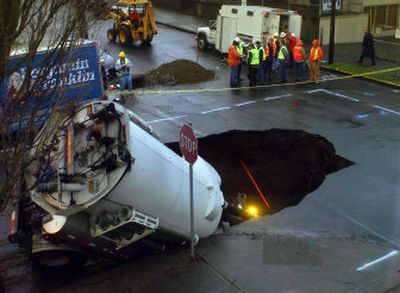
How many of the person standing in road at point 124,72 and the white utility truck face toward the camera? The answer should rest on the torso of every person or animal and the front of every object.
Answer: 1

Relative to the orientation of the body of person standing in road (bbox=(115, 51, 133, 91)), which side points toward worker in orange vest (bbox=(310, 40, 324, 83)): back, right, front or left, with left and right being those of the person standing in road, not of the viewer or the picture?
left

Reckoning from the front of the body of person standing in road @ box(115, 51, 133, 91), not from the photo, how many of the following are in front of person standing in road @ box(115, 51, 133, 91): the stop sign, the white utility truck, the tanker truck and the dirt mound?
2

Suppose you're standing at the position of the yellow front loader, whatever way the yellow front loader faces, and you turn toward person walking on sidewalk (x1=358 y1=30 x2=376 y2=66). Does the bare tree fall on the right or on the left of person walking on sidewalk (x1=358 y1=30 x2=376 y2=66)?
right

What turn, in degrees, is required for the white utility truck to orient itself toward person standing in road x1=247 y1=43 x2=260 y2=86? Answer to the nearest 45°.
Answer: approximately 135° to its left

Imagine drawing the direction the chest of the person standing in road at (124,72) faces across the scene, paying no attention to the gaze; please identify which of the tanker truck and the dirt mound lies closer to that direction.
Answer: the tanker truck

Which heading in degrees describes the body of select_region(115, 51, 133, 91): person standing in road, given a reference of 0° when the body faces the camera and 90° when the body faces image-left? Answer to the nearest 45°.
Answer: approximately 0°

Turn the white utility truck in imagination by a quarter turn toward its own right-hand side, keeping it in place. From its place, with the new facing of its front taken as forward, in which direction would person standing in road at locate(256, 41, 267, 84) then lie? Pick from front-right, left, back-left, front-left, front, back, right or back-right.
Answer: back-right

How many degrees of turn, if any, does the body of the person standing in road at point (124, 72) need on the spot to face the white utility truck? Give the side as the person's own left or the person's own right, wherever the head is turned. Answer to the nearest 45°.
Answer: approximately 135° to the person's own left

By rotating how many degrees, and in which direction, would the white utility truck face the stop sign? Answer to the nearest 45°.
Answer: approximately 135° to its left

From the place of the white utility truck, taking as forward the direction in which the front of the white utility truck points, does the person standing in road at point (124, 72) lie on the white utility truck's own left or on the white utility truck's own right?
on the white utility truck's own left

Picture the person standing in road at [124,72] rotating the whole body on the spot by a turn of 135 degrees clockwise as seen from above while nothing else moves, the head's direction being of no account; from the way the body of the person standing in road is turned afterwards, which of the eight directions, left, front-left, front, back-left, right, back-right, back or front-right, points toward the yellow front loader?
front-right

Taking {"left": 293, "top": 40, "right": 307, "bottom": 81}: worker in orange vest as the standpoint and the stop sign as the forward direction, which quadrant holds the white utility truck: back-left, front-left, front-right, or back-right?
back-right

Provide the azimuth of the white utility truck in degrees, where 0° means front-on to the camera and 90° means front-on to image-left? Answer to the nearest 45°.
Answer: approximately 135°
